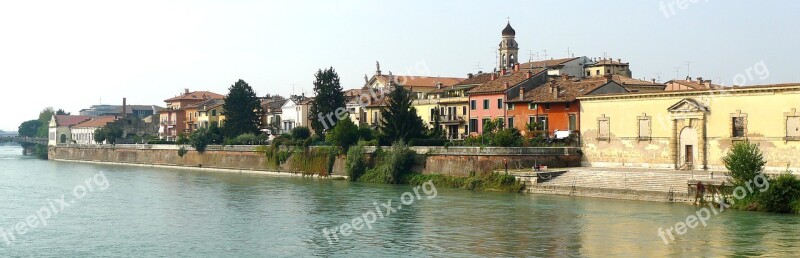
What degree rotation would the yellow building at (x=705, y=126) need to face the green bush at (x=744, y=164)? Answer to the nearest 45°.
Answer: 0° — it already faces it

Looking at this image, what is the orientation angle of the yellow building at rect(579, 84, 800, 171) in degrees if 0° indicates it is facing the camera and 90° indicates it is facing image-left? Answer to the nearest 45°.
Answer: approximately 0°
